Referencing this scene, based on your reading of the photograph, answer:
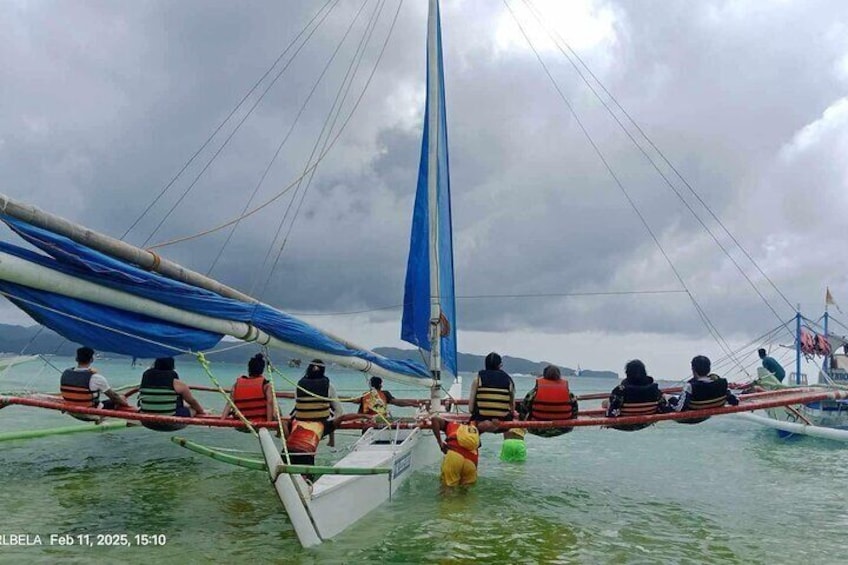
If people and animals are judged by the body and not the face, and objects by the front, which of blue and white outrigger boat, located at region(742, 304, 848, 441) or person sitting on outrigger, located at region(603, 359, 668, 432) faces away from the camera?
the person sitting on outrigger

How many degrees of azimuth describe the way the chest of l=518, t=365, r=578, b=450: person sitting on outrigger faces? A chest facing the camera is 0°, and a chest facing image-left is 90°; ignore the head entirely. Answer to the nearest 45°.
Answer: approximately 180°

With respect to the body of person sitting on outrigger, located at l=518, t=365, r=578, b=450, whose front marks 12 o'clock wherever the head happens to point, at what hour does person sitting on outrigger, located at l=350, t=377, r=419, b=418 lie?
person sitting on outrigger, located at l=350, t=377, r=419, b=418 is roughly at 10 o'clock from person sitting on outrigger, located at l=518, t=365, r=578, b=450.

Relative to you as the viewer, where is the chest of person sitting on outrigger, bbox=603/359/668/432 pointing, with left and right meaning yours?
facing away from the viewer

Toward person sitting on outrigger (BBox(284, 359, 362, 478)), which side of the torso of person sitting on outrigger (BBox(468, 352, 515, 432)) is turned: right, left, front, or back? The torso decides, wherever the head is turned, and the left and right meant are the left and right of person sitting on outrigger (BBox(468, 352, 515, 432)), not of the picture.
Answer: left

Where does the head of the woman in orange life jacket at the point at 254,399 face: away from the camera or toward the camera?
away from the camera

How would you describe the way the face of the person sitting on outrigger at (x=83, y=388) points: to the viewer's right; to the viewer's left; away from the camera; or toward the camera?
away from the camera

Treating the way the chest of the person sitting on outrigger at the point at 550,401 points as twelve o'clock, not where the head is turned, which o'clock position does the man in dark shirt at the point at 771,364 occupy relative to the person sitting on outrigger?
The man in dark shirt is roughly at 1 o'clock from the person sitting on outrigger.

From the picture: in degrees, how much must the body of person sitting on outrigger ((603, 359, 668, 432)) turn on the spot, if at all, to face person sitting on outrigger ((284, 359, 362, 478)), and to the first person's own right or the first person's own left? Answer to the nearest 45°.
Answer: approximately 135° to the first person's own left

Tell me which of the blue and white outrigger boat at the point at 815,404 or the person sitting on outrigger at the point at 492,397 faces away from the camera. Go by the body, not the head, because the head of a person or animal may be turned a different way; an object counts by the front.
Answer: the person sitting on outrigger

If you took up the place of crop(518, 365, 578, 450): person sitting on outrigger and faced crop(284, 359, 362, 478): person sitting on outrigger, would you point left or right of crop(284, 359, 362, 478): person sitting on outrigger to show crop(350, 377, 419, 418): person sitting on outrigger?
right

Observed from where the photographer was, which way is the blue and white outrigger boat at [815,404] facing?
facing to the left of the viewer

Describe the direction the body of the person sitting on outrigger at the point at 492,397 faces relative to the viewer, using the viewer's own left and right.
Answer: facing away from the viewer

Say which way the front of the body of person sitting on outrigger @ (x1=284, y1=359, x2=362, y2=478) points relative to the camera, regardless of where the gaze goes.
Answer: away from the camera

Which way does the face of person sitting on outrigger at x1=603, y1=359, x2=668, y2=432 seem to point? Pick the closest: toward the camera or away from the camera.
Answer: away from the camera
